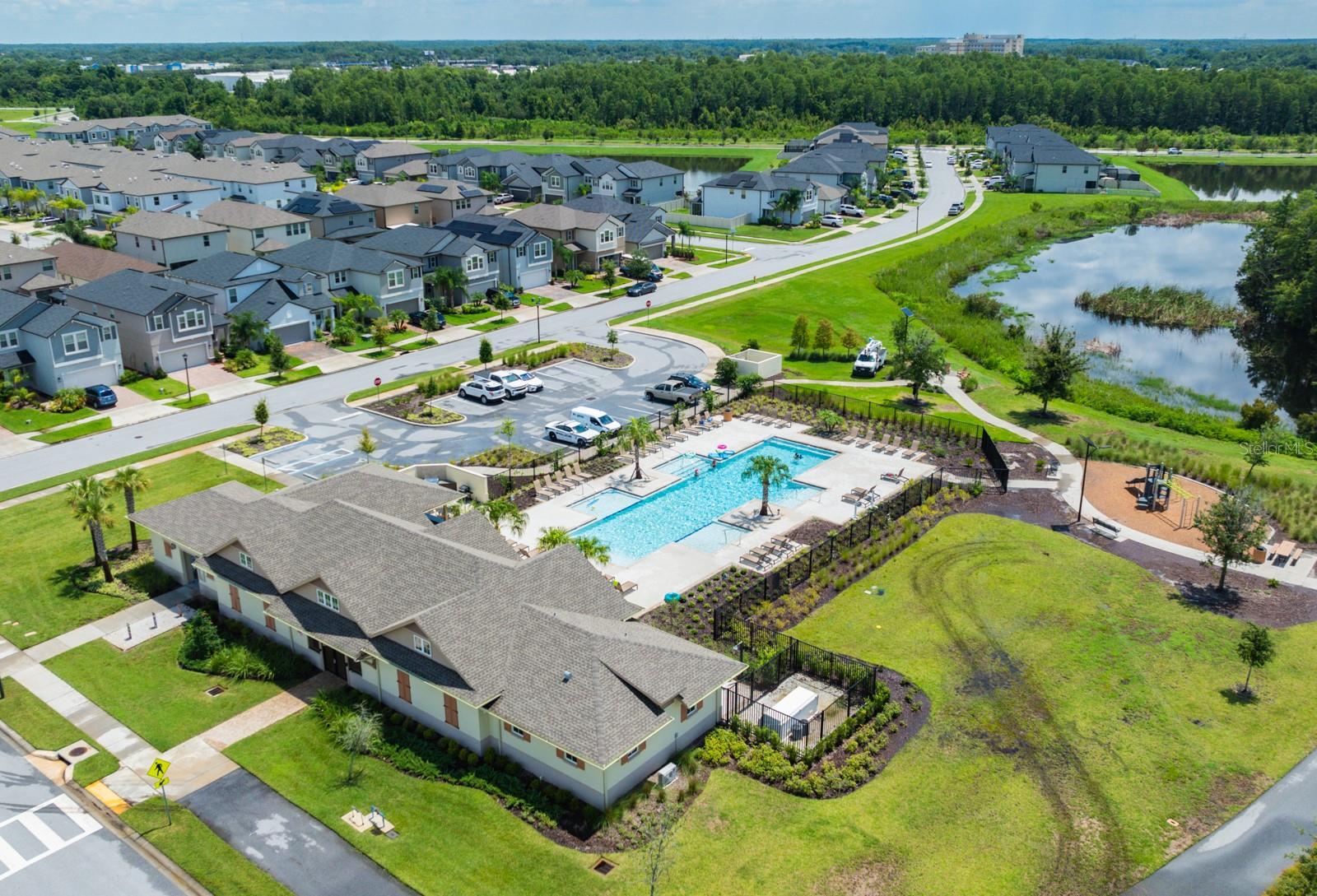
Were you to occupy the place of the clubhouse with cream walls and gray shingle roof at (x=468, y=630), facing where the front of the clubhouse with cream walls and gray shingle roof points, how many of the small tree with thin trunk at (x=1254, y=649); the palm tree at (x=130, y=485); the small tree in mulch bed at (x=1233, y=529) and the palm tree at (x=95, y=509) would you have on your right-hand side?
2

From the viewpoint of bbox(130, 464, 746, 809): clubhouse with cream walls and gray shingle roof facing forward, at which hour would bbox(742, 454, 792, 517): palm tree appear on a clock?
The palm tree is roughly at 6 o'clock from the clubhouse with cream walls and gray shingle roof.

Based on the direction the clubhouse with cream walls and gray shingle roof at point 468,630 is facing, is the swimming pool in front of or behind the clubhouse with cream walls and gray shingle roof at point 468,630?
behind

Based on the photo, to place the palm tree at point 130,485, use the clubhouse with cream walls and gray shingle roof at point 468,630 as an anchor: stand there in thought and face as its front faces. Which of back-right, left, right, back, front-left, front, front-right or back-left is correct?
right

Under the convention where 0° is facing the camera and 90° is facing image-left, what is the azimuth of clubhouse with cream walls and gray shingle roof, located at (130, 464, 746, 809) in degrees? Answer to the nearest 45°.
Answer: approximately 45°

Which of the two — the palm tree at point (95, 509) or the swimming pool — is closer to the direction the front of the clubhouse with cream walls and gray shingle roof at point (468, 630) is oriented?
the palm tree

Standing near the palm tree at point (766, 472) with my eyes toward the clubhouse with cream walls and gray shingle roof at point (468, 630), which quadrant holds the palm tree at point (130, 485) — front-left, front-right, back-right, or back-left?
front-right

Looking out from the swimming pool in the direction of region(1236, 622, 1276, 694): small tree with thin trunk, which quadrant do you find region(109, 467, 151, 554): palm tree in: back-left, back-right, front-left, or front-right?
back-right

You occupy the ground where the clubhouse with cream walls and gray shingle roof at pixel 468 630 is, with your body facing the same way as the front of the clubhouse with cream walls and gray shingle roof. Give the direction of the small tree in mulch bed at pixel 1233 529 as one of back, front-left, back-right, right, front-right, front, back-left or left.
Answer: back-left

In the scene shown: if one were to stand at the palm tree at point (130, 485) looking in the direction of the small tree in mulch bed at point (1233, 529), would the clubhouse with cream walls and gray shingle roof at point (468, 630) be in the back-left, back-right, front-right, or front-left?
front-right

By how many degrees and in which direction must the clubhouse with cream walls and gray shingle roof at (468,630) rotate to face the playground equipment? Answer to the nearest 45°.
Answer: approximately 135° to its left

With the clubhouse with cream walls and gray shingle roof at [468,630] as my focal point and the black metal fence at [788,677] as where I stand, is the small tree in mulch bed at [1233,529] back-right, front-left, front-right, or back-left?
back-right

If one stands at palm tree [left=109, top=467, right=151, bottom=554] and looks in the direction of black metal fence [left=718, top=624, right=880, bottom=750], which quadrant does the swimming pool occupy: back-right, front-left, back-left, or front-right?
front-left

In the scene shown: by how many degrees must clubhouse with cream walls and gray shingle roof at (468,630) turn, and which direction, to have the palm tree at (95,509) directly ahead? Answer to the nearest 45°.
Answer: approximately 90° to its right

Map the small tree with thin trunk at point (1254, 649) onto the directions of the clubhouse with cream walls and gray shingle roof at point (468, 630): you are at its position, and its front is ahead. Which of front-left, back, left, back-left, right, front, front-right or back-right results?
back-left

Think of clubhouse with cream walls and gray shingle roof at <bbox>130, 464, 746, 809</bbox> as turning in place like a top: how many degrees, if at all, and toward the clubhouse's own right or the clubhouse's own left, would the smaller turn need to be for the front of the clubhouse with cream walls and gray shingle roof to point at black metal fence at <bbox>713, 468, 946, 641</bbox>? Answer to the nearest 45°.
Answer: approximately 180°
